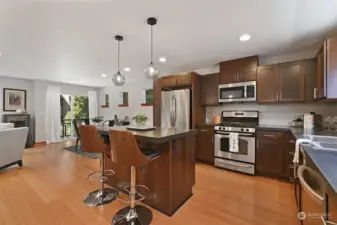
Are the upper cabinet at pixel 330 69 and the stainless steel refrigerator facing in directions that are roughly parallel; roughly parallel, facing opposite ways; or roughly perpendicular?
roughly perpendicular

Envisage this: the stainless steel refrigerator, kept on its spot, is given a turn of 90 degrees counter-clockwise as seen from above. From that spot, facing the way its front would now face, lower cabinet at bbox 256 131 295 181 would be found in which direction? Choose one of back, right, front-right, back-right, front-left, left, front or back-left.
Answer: front

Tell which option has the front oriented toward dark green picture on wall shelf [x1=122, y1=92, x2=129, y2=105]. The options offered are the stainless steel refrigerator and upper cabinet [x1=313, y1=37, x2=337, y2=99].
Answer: the upper cabinet

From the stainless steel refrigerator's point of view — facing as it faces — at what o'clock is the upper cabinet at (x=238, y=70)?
The upper cabinet is roughly at 8 o'clock from the stainless steel refrigerator.

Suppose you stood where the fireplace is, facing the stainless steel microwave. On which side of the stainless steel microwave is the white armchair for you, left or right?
right

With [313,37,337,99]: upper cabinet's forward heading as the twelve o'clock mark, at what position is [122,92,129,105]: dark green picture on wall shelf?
The dark green picture on wall shelf is roughly at 12 o'clock from the upper cabinet.

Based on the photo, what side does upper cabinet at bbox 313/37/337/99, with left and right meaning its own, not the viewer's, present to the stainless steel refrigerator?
front

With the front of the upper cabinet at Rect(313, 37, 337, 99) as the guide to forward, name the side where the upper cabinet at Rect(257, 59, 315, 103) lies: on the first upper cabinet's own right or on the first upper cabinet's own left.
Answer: on the first upper cabinet's own right

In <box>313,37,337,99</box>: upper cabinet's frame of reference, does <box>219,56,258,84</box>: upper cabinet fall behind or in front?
in front

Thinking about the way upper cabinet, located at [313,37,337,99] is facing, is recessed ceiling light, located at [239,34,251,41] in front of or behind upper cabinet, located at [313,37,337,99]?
in front

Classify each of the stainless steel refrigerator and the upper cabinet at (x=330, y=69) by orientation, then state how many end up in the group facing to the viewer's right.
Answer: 0

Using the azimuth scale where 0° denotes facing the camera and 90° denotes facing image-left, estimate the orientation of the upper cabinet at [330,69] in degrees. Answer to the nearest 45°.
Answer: approximately 90°

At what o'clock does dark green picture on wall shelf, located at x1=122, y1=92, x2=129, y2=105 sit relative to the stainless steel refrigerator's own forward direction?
The dark green picture on wall shelf is roughly at 3 o'clock from the stainless steel refrigerator.
